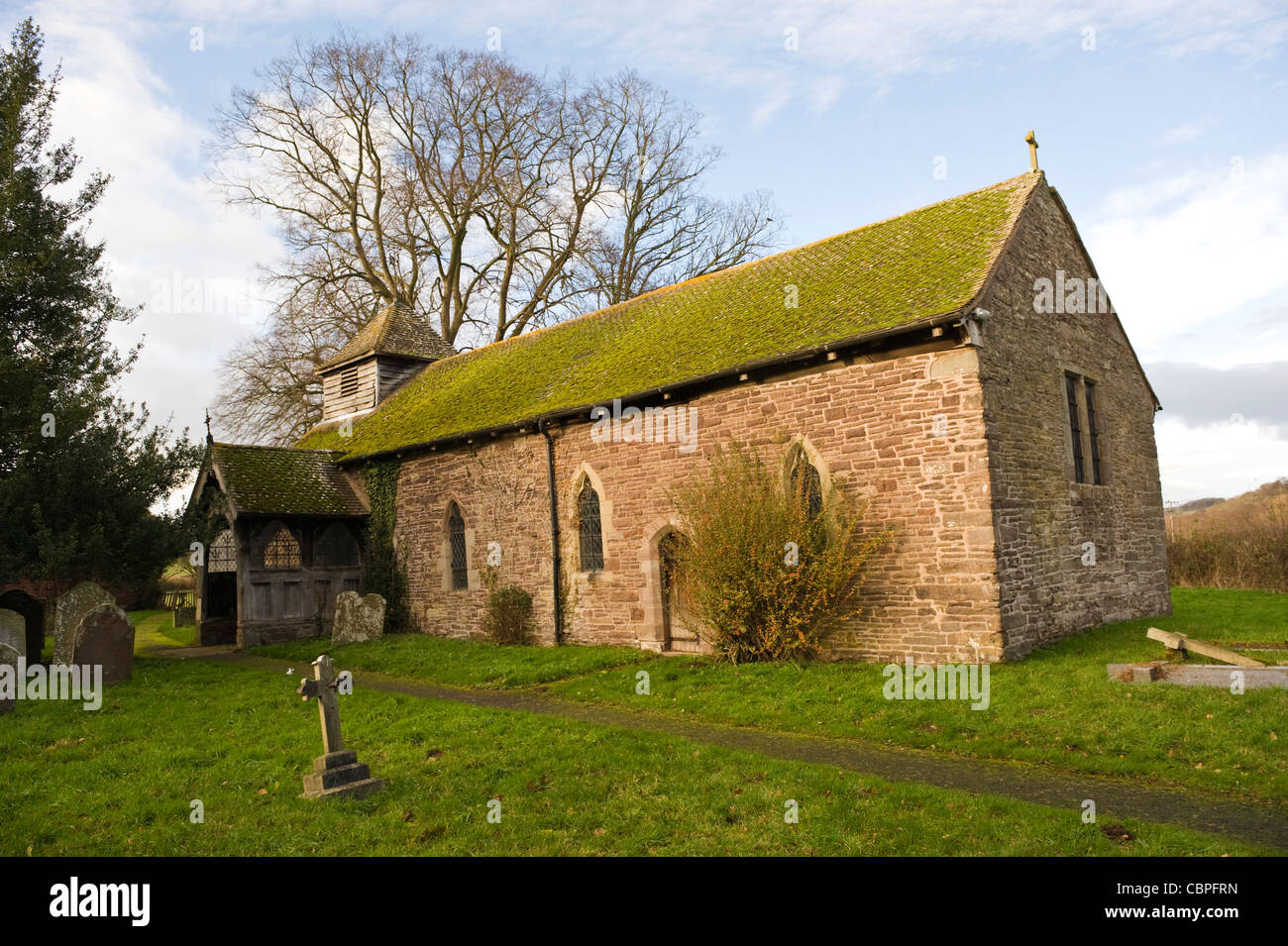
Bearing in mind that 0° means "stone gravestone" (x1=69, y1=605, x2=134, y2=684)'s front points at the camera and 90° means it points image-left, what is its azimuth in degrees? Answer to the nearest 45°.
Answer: approximately 0°

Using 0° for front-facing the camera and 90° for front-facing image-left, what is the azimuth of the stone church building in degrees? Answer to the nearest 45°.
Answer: approximately 45°

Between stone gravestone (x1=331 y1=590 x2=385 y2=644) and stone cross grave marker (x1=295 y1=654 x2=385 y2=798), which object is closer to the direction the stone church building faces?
the stone cross grave marker

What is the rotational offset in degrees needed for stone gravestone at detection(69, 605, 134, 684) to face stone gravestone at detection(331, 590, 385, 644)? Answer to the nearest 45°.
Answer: approximately 135° to its left

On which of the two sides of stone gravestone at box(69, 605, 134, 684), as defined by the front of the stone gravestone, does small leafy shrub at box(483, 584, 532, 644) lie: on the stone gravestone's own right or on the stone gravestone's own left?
on the stone gravestone's own left

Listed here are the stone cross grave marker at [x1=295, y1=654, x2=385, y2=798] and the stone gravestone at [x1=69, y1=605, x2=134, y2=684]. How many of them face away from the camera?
0
